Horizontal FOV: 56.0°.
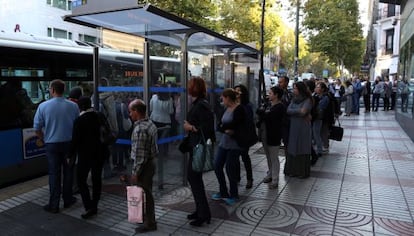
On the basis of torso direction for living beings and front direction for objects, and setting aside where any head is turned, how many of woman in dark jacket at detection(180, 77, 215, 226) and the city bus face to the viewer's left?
1

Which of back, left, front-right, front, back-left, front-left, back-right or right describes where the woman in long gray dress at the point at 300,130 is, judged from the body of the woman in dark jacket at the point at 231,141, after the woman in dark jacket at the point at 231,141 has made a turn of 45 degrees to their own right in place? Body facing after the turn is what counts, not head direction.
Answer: back-right

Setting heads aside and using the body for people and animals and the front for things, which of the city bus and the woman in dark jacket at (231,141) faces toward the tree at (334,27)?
the city bus

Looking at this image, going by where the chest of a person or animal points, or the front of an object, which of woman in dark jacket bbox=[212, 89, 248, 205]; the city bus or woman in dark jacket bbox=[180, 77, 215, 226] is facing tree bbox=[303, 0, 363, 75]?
the city bus

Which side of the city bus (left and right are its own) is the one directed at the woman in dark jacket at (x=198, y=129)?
right

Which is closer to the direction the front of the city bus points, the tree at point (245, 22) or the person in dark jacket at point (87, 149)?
the tree

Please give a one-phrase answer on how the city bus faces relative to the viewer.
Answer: facing away from the viewer and to the right of the viewer

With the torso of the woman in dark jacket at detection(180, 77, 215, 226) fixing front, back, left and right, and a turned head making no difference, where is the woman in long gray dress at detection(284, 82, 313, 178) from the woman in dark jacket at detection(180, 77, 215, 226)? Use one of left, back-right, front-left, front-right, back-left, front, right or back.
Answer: back-right

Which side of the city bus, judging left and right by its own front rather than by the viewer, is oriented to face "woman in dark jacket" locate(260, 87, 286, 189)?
right

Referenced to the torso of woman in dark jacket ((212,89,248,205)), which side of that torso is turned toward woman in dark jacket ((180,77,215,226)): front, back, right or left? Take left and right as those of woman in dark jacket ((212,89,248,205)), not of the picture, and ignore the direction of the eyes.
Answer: front

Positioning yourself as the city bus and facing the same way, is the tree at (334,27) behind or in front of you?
in front

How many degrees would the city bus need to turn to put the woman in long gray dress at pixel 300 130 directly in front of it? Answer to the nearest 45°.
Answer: approximately 45° to its right

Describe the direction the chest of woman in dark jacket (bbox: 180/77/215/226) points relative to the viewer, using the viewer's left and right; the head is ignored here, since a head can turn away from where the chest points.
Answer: facing to the left of the viewer

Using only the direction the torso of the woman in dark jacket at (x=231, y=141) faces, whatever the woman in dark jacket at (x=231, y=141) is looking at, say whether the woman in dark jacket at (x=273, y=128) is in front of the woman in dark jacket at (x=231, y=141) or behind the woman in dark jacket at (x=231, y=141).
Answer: behind

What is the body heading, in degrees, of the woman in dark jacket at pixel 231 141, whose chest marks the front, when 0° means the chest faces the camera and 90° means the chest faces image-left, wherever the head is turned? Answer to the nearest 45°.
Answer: approximately 45°

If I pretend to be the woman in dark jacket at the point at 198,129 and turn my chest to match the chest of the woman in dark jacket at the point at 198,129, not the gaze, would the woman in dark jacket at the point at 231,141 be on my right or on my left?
on my right

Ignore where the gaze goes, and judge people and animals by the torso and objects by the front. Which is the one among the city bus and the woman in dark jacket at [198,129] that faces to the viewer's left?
the woman in dark jacket
